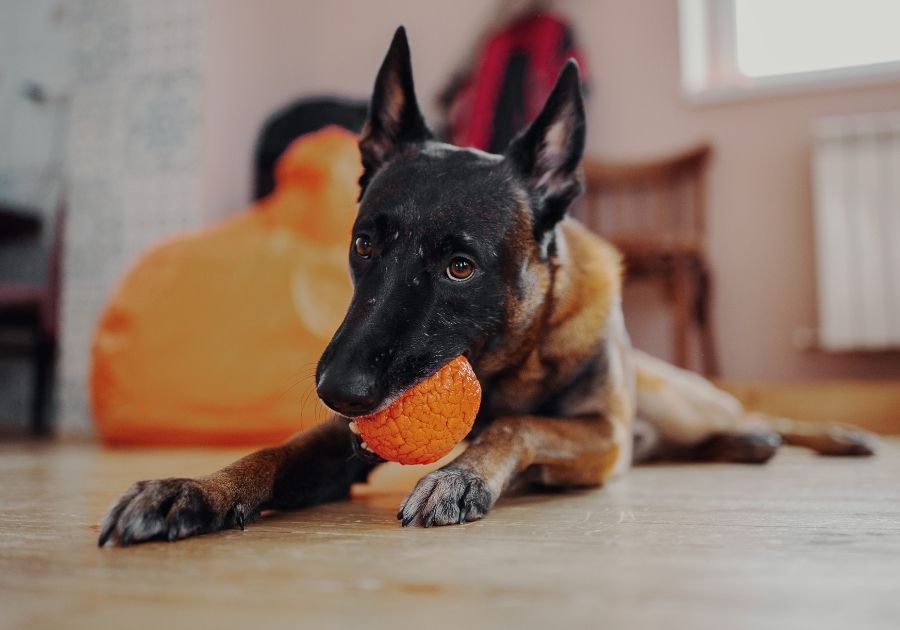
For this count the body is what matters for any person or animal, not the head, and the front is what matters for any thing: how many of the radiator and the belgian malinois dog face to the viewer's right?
0

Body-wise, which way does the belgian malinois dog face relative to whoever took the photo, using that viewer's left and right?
facing the viewer and to the left of the viewer

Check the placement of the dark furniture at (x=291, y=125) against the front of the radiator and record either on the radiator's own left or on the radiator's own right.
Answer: on the radiator's own right

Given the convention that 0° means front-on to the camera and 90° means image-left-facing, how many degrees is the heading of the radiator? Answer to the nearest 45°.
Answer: approximately 0°

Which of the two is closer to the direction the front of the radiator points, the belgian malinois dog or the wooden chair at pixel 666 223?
the belgian malinois dog

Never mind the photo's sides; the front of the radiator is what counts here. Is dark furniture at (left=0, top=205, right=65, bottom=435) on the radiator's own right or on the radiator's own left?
on the radiator's own right

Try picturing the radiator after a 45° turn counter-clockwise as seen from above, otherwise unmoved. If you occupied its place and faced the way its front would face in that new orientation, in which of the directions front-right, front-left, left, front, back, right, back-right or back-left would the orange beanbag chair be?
right

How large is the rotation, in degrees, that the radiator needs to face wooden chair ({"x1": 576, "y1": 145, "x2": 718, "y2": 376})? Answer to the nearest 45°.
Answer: approximately 90° to its right

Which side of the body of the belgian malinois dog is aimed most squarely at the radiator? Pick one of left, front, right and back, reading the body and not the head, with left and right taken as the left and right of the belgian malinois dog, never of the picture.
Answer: back

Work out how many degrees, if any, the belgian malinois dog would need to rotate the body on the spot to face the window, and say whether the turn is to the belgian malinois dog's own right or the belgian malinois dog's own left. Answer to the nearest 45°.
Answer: approximately 180°

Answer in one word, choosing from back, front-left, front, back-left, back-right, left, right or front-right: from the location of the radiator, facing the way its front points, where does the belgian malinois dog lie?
front

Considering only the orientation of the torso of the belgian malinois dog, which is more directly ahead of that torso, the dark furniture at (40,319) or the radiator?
the dark furniture
